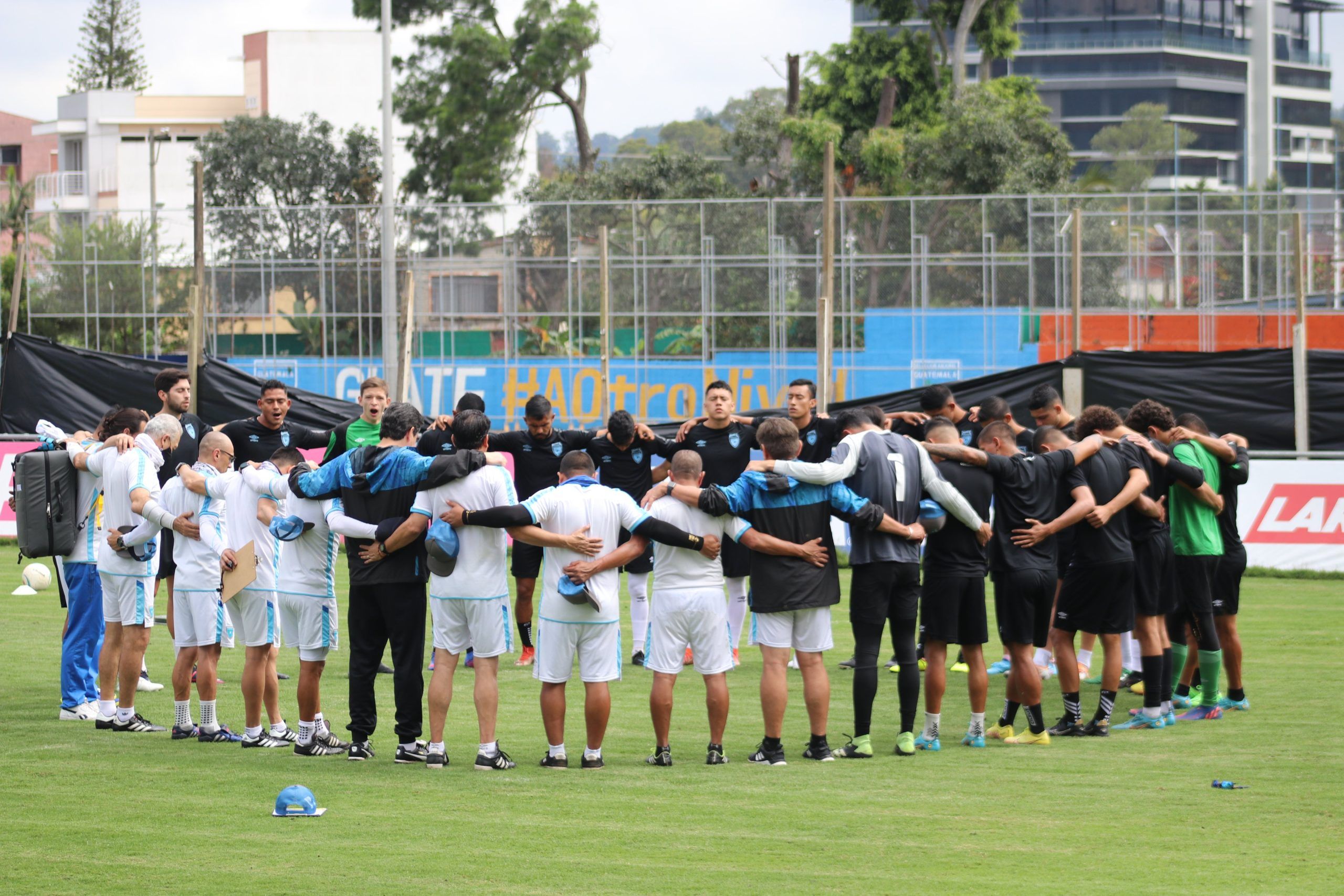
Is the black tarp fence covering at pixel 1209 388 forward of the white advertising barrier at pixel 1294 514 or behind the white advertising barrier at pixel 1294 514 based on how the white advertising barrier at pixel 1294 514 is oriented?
behind

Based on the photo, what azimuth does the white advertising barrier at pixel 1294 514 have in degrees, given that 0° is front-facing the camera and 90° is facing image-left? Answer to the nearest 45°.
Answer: approximately 0°

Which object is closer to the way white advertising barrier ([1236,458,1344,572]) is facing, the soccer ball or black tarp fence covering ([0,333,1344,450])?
the soccer ball

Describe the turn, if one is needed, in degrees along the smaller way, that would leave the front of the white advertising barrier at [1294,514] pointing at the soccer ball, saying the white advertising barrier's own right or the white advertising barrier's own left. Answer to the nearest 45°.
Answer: approximately 45° to the white advertising barrier's own right
